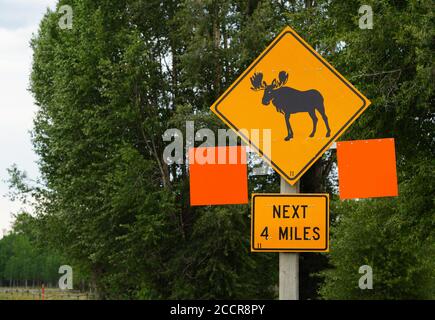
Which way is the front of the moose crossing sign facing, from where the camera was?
facing the viewer
